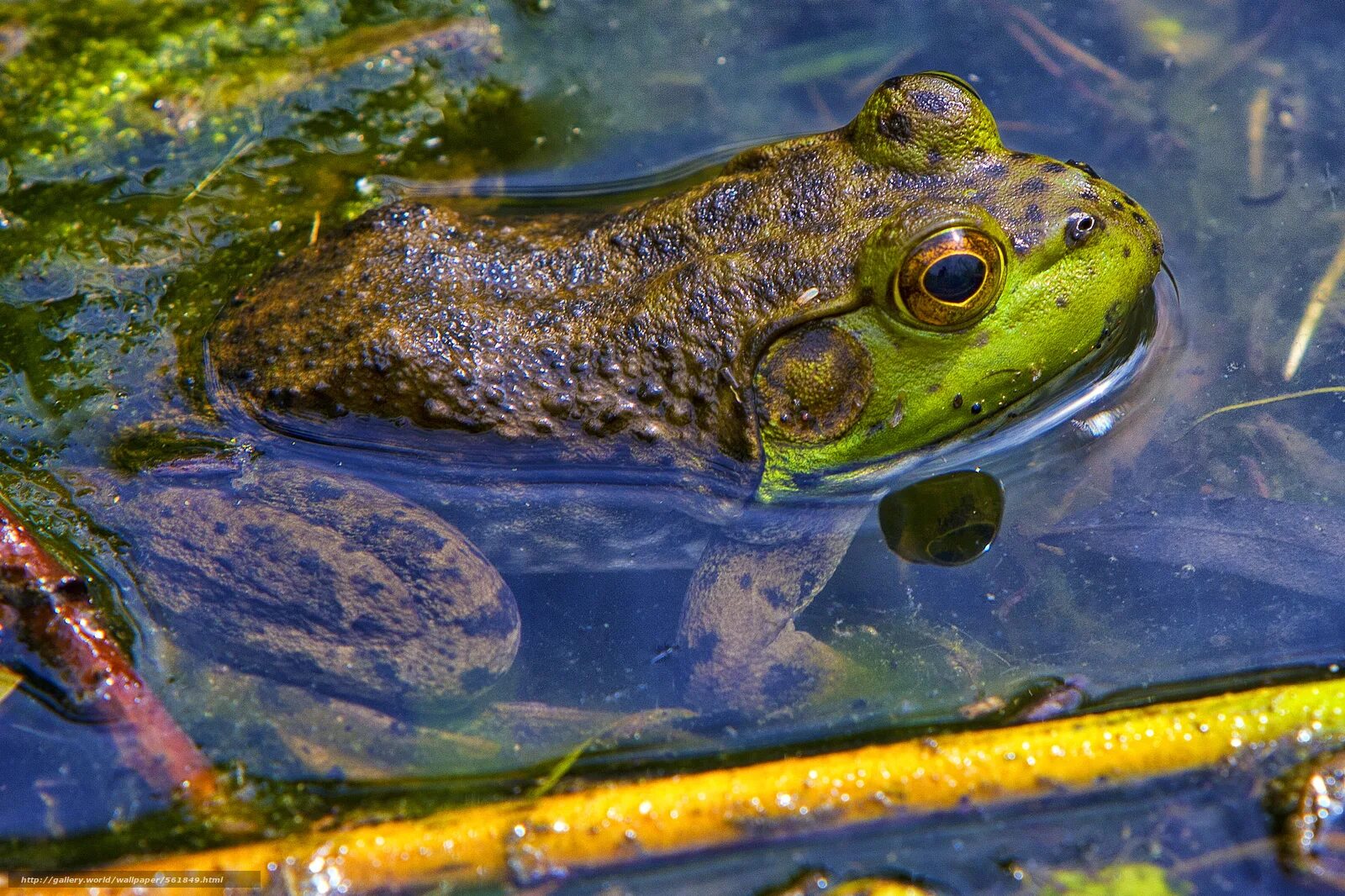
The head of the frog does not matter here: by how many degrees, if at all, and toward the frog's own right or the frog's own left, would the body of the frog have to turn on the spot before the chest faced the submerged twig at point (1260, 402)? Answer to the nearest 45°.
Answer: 0° — it already faces it

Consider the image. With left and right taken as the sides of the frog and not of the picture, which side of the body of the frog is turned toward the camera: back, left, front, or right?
right
